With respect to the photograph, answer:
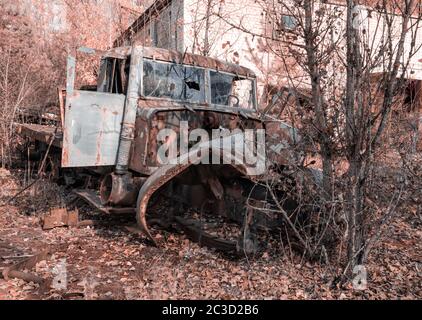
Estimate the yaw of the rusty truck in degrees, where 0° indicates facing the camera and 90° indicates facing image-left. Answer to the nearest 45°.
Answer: approximately 315°
